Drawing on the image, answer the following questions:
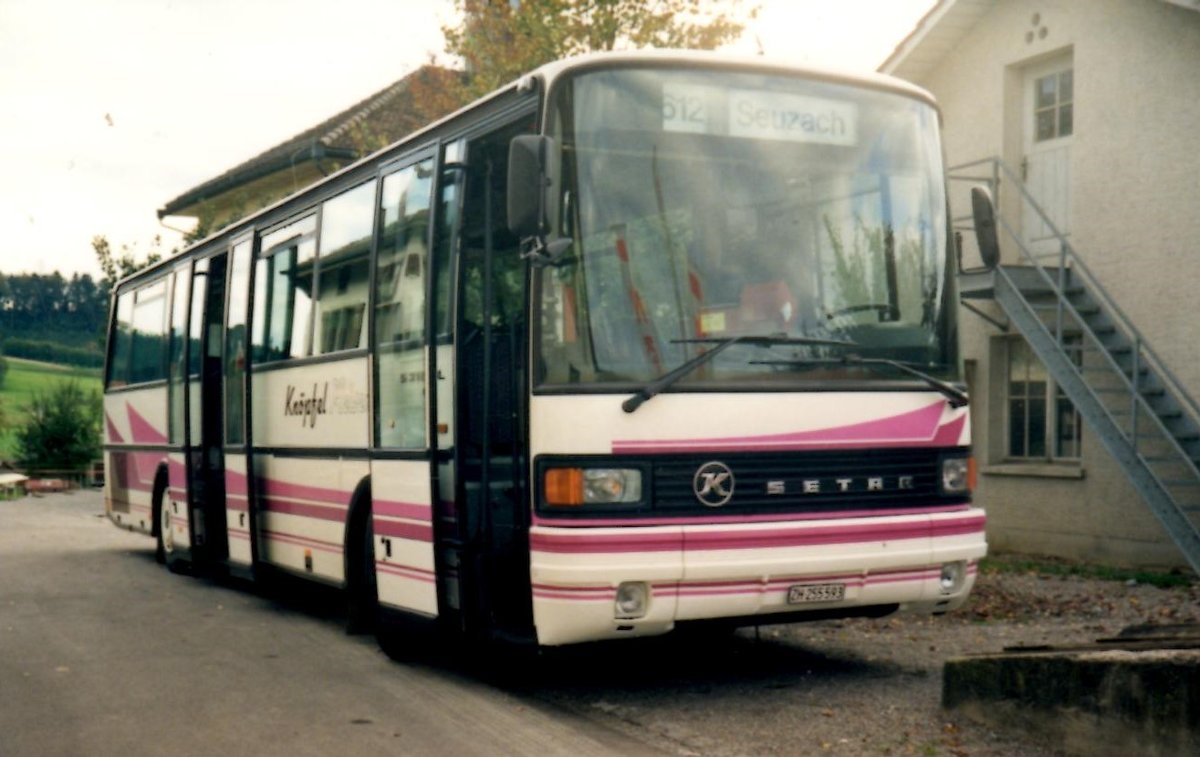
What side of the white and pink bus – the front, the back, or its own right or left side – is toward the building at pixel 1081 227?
left

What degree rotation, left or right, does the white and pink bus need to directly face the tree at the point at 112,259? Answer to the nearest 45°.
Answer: approximately 135° to its left

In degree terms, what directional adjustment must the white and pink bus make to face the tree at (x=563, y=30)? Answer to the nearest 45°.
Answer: approximately 135° to its left

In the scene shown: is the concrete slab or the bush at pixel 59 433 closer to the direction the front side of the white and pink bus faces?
the concrete slab

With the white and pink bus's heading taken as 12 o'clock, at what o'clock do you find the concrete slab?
The concrete slab is roughly at 12 o'clock from the white and pink bus.

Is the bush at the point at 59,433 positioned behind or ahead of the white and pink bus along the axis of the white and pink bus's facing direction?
behind

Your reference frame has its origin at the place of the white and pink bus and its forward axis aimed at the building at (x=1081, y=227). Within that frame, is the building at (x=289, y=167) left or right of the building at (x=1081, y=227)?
left

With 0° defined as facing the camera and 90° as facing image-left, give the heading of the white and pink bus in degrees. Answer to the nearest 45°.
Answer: approximately 315°

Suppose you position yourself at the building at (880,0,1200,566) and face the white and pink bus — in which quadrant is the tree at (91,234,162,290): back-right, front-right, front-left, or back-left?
front-right

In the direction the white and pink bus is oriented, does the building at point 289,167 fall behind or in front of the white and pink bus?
behind
